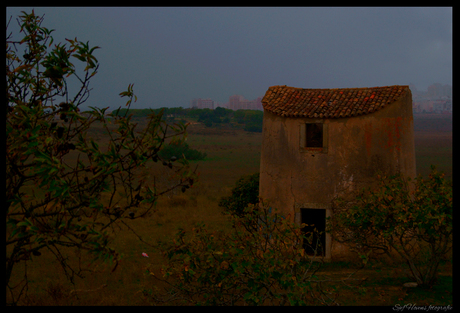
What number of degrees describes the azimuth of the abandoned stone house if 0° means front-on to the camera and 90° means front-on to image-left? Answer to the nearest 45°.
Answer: approximately 0°

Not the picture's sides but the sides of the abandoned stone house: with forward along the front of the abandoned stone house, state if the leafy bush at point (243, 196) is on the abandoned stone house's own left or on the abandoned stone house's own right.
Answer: on the abandoned stone house's own right
